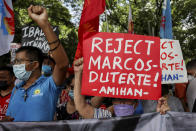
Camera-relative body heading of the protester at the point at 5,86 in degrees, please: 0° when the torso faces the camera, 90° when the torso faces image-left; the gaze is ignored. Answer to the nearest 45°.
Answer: approximately 45°

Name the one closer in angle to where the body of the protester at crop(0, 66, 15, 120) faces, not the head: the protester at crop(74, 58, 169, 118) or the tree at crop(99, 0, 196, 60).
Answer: the protester

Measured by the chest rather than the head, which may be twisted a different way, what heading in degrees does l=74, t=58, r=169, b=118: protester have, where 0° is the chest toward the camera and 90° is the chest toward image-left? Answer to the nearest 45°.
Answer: approximately 0°

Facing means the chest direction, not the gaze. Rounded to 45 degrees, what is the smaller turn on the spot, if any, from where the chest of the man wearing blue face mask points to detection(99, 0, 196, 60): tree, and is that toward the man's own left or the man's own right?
approximately 180°

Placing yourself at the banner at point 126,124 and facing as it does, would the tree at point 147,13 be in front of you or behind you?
behind

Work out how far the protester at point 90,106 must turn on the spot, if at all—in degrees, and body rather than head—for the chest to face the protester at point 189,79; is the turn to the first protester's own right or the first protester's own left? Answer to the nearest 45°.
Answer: approximately 135° to the first protester's own left

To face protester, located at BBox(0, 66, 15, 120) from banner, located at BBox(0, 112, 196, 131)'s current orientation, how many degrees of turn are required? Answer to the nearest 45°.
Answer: approximately 135° to its right

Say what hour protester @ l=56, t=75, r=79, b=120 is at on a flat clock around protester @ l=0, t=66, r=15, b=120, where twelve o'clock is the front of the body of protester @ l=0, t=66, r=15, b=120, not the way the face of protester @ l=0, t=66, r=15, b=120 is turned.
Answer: protester @ l=56, t=75, r=79, b=120 is roughly at 9 o'clock from protester @ l=0, t=66, r=15, b=120.
